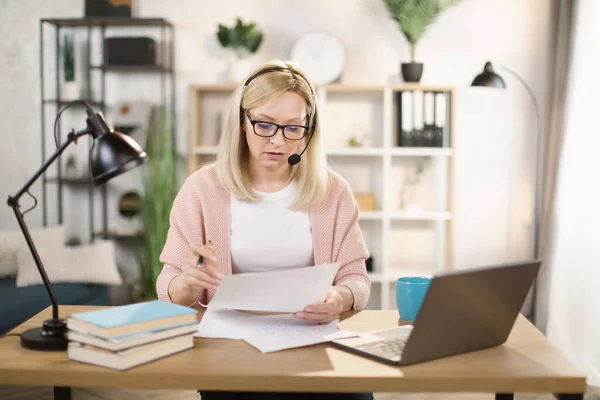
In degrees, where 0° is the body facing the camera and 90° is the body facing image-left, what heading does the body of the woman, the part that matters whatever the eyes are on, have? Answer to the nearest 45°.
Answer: approximately 0°

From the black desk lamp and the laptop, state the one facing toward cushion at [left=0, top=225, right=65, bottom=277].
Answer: the laptop

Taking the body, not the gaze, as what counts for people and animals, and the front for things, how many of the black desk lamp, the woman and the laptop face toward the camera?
1

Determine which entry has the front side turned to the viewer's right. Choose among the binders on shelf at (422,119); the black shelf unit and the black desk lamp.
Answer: the black desk lamp

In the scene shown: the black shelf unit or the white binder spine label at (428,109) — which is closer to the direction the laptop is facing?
the black shelf unit

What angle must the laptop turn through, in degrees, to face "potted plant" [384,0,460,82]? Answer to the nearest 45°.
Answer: approximately 45° to its right

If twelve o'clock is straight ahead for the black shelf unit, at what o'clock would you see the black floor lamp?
The black floor lamp is roughly at 10 o'clock from the black shelf unit.

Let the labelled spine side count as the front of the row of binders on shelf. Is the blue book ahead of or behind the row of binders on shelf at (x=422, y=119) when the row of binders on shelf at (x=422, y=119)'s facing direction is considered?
ahead

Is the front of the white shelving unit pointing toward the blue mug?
yes

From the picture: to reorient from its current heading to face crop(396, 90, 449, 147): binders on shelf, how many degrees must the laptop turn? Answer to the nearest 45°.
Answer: approximately 45° to its right

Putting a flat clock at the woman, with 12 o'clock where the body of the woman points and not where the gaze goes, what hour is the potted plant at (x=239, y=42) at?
The potted plant is roughly at 6 o'clock from the woman.

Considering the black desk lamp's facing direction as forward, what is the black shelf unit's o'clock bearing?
The black shelf unit is roughly at 9 o'clock from the black desk lamp.

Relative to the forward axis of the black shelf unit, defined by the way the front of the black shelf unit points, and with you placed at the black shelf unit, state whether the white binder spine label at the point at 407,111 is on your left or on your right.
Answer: on your left

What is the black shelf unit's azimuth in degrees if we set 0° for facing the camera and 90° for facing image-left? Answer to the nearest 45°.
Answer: approximately 0°

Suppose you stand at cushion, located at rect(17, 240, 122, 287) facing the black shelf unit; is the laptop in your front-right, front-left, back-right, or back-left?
back-right
